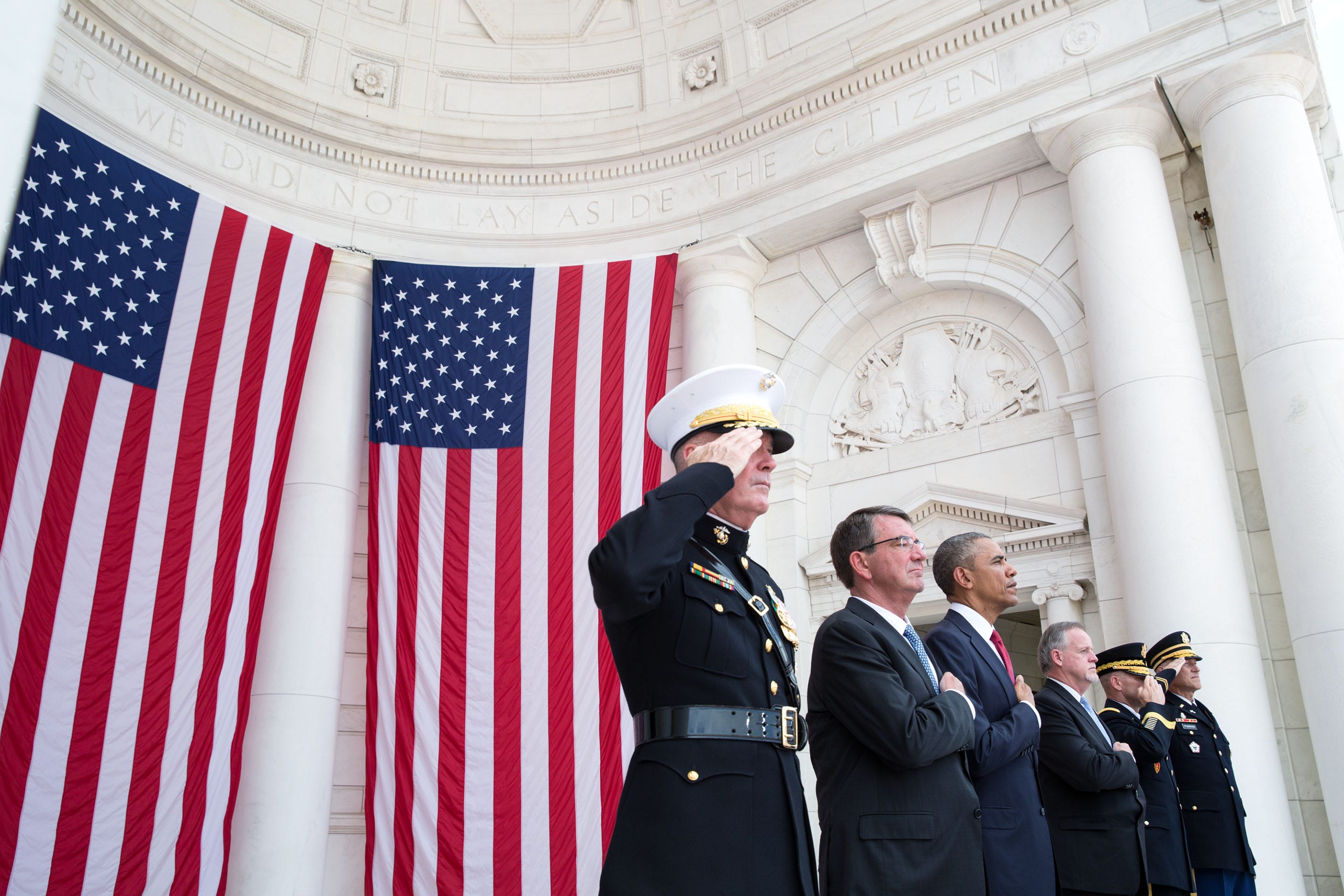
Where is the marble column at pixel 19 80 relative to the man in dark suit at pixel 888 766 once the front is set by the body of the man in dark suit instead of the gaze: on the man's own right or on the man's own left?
on the man's own right

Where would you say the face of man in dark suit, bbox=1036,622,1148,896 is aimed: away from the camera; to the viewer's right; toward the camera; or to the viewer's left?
to the viewer's right

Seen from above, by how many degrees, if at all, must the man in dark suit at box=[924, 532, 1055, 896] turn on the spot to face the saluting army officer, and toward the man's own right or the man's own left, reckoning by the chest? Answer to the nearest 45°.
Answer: approximately 90° to the man's own left

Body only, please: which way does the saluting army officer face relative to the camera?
to the viewer's right

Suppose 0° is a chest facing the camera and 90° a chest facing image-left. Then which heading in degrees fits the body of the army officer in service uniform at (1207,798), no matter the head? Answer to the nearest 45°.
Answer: approximately 315°

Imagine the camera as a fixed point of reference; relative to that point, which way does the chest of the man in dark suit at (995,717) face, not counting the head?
to the viewer's right

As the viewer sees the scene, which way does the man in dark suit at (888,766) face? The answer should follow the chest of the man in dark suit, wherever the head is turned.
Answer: to the viewer's right

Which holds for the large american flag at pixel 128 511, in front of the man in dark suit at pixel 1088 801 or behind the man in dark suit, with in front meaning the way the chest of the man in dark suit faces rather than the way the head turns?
behind
